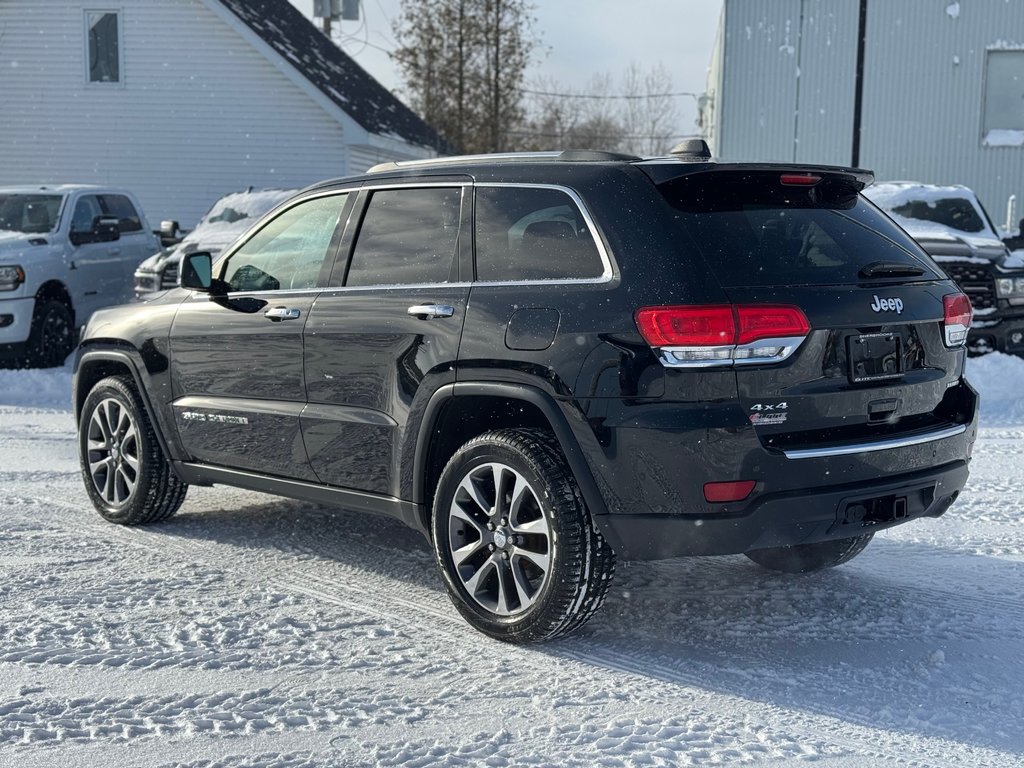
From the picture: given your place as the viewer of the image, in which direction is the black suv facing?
facing away from the viewer and to the left of the viewer

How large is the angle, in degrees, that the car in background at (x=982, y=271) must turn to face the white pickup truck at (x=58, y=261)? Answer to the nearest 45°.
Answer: approximately 90° to its right

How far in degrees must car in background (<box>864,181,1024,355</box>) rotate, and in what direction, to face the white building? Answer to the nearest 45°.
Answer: approximately 135° to its right

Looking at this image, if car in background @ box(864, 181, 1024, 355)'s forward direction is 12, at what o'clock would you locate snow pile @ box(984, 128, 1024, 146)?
The snow pile is roughly at 6 o'clock from the car in background.

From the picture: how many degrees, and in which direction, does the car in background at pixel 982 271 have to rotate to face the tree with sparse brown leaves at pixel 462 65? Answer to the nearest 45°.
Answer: approximately 135° to its right

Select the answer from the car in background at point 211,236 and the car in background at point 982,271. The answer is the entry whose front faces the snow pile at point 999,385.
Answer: the car in background at point 982,271

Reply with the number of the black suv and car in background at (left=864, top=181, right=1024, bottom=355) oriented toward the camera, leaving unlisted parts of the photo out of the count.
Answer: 1

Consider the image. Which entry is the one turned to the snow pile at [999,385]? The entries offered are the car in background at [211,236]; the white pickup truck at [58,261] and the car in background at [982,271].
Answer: the car in background at [982,271]

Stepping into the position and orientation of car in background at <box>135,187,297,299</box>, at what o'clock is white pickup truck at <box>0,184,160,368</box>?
The white pickup truck is roughly at 1 o'clock from the car in background.

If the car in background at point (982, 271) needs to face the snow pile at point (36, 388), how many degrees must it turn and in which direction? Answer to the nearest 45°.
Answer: approximately 90° to its right

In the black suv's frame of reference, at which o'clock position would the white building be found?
The white building is roughly at 1 o'clock from the black suv.
